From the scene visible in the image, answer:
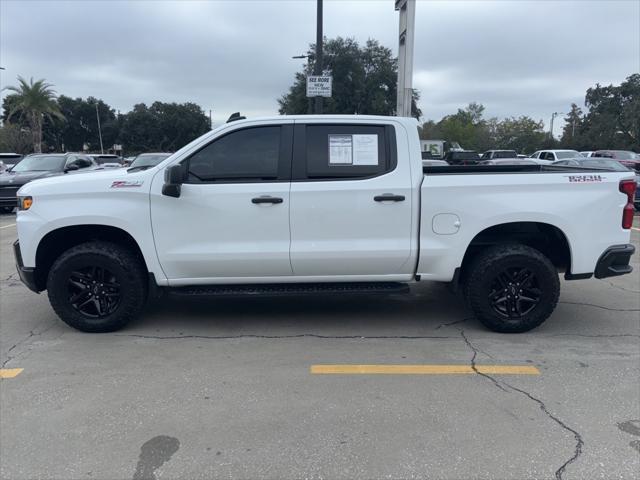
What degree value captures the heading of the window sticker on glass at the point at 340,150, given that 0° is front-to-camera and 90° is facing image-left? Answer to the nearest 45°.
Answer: approximately 0°

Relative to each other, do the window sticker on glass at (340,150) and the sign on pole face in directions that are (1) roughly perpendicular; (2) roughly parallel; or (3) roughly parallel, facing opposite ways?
roughly parallel

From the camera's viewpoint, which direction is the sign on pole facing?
toward the camera

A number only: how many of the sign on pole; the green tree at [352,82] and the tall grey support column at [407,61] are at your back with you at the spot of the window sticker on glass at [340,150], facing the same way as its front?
3

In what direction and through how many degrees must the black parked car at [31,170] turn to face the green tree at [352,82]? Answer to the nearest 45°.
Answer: approximately 180°

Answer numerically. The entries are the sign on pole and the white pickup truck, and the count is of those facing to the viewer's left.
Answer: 1

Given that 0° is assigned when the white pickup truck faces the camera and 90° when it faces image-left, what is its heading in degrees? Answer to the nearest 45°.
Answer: approximately 90°

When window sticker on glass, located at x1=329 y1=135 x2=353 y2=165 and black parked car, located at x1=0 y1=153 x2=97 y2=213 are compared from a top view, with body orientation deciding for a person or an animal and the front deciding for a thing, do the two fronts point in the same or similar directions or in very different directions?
same or similar directions

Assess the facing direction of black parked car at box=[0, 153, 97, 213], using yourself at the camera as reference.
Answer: facing the viewer and to the left of the viewer

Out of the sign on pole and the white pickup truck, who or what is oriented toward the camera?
the sign on pole

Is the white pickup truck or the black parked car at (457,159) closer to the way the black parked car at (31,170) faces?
the white pickup truck

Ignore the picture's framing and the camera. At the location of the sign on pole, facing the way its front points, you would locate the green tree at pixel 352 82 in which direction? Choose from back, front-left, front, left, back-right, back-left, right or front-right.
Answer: back

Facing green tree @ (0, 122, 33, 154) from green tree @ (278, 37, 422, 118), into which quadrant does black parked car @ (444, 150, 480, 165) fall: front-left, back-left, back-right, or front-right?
back-left

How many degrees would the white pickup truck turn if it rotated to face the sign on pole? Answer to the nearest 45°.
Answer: approximately 90° to its right

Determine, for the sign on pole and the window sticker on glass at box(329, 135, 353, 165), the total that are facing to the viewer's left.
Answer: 0

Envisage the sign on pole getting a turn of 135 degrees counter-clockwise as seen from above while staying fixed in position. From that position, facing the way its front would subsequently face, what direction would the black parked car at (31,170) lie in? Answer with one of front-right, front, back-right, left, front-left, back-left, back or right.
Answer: back-left
